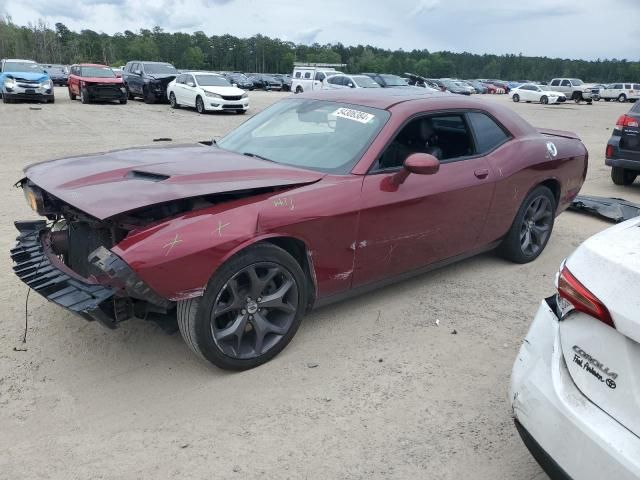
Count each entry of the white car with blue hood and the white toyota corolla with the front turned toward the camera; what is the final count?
1

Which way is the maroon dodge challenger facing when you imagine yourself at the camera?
facing the viewer and to the left of the viewer

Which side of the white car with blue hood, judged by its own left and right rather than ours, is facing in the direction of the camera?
front

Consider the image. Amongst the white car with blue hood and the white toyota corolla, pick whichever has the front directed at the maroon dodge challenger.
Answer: the white car with blue hood

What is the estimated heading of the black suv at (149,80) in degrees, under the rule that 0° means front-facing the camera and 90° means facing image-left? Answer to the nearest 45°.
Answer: approximately 315°

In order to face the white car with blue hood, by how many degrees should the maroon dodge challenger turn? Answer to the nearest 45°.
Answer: approximately 90° to its right

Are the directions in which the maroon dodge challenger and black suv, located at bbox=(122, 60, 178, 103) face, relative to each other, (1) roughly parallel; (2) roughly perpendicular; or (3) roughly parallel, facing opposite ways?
roughly perpendicular

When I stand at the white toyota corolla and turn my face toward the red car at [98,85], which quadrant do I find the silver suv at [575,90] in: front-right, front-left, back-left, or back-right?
front-right

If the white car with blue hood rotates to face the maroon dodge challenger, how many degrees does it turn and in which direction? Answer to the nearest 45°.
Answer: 0° — it already faces it

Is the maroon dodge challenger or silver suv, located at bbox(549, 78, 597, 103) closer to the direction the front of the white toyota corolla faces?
the silver suv

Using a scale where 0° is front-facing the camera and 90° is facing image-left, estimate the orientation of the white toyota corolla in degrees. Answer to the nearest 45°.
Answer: approximately 225°

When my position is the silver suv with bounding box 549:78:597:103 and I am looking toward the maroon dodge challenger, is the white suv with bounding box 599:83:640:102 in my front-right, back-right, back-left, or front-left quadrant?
back-left
